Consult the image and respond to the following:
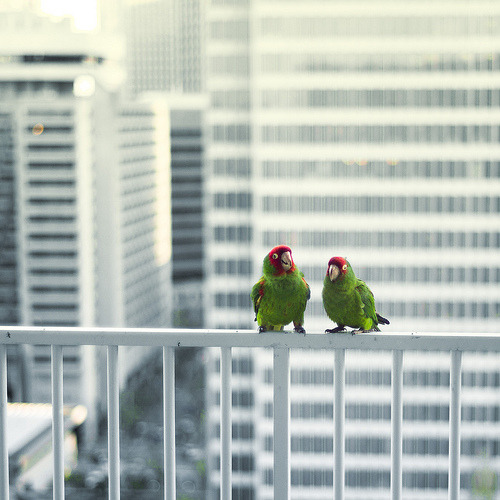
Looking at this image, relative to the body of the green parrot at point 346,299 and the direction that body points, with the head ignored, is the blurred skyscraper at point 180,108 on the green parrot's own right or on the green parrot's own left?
on the green parrot's own right

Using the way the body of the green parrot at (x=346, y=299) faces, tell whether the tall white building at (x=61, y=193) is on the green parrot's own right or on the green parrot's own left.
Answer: on the green parrot's own right

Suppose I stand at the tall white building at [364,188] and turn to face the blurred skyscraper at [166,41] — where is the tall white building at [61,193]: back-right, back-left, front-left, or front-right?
front-left

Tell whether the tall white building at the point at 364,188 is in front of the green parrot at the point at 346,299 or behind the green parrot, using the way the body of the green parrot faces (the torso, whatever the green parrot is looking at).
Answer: behind

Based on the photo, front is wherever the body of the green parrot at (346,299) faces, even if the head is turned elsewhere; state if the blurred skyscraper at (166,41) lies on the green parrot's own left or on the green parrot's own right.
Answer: on the green parrot's own right

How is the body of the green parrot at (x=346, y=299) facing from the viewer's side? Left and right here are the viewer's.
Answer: facing the viewer and to the left of the viewer

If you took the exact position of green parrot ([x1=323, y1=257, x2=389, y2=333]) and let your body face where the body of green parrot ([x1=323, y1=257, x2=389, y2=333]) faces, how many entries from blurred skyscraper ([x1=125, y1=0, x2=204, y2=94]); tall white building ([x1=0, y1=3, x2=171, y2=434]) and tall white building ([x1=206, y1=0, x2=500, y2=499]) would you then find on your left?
0

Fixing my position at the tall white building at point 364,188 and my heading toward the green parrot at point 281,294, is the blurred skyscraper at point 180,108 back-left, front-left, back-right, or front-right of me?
back-right

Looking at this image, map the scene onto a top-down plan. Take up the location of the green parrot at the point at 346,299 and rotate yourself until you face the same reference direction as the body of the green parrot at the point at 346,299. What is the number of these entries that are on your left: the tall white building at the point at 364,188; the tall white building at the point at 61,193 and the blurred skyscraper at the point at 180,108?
0
